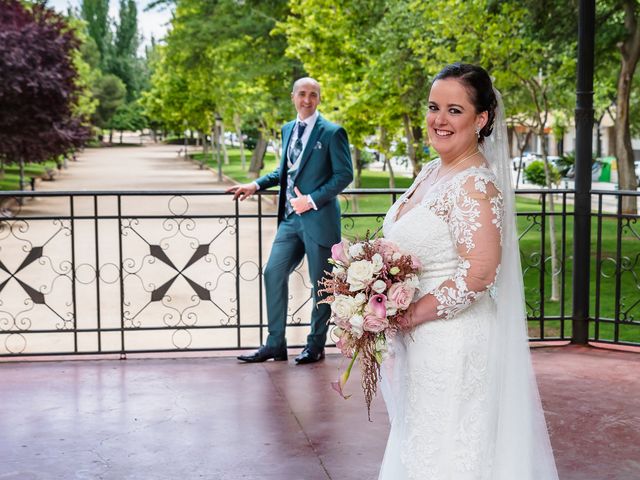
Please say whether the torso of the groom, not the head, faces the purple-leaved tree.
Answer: no

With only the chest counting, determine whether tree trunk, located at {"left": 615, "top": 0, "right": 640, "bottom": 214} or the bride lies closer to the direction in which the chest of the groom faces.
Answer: the bride

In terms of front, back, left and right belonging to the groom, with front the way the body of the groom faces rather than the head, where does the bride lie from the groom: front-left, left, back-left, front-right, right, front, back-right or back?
front-left

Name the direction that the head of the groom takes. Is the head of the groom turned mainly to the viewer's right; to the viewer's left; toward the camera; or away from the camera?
toward the camera

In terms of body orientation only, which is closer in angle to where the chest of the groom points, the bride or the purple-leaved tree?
the bride

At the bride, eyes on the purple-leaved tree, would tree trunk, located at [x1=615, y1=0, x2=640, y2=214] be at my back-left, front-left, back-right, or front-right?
front-right

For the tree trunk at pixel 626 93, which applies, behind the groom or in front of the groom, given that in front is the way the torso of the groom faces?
behind

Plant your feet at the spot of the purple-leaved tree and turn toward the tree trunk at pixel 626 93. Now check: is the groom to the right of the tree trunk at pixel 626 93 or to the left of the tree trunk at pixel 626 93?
right

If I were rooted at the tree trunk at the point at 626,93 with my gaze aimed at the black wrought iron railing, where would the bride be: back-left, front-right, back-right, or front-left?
front-left

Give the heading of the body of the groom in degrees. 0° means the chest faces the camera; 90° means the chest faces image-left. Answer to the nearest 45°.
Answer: approximately 45°
